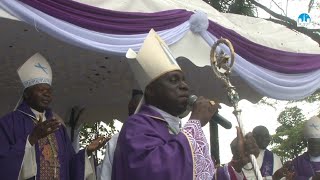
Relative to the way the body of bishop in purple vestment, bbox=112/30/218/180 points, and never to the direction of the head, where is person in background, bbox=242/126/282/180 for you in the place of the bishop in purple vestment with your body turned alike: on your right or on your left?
on your left

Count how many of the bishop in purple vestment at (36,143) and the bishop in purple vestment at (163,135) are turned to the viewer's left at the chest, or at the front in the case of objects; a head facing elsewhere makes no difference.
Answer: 0

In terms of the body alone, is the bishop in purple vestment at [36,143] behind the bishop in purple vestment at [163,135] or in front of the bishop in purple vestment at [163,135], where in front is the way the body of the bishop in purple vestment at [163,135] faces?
behind

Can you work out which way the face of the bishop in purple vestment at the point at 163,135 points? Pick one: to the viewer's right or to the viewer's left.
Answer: to the viewer's right

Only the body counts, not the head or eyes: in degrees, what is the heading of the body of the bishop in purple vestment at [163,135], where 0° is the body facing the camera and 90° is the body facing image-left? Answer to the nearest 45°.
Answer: approximately 315°

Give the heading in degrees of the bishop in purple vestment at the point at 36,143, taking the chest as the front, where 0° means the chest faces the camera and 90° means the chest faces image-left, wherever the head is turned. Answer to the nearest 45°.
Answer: approximately 315°
